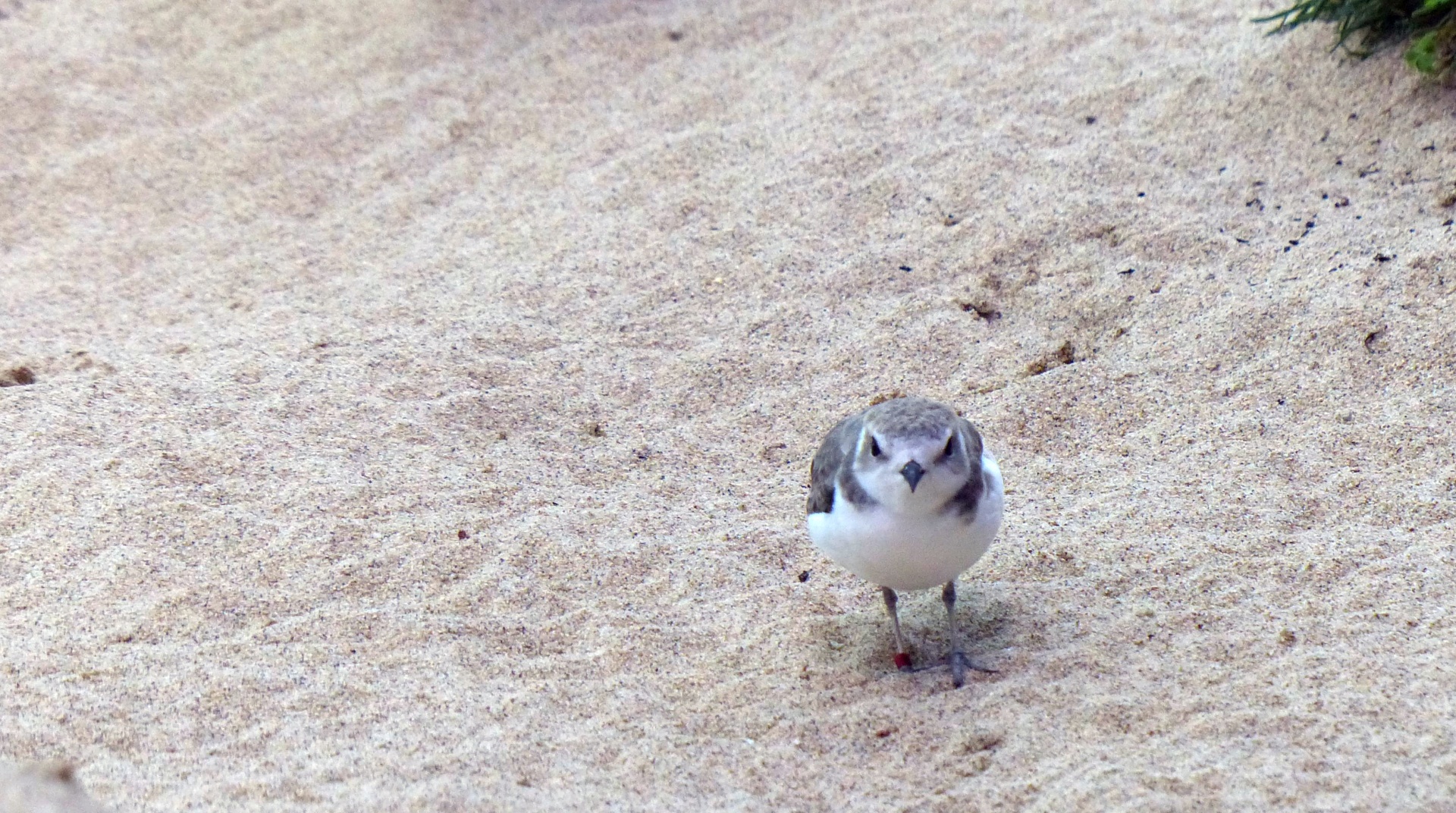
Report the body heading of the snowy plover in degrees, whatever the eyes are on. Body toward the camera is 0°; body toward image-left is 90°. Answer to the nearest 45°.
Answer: approximately 0°
